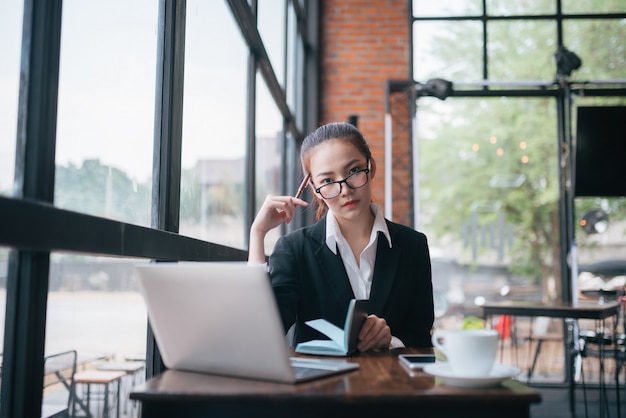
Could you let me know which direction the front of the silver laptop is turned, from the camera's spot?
facing away from the viewer and to the right of the viewer

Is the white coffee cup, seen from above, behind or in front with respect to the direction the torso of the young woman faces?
in front

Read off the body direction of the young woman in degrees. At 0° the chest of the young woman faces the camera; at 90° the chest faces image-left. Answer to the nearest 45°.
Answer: approximately 0°

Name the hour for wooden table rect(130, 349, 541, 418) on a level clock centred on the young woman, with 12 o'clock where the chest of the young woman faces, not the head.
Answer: The wooden table is roughly at 12 o'clock from the young woman.

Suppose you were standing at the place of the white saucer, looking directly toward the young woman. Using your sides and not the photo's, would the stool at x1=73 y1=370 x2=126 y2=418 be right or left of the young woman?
left

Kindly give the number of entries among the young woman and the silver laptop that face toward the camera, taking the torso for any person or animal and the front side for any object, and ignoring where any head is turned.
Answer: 1
